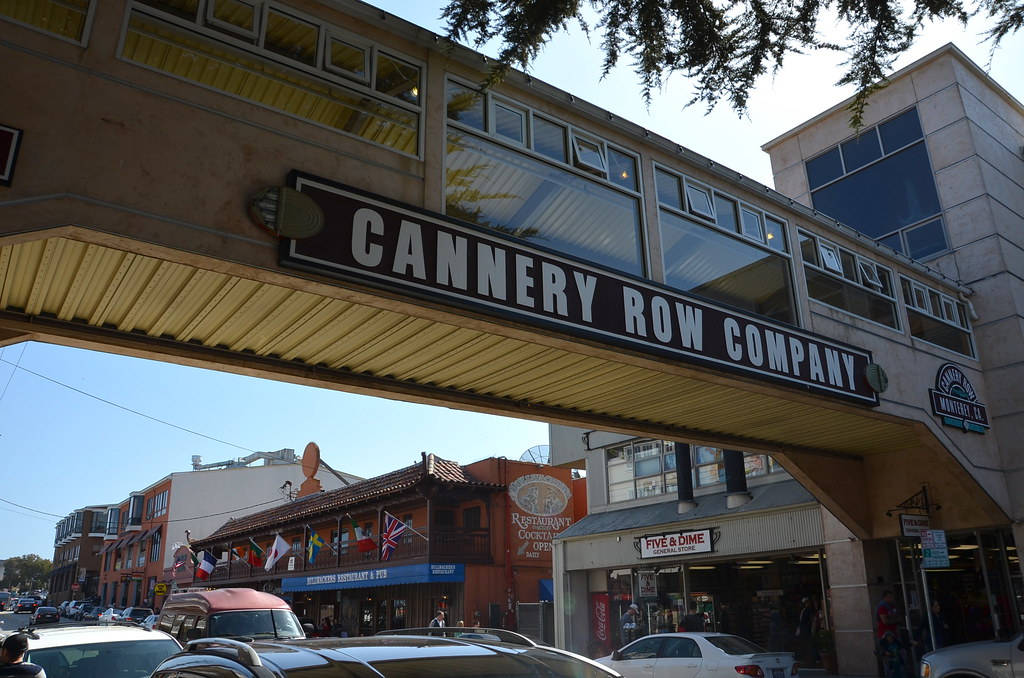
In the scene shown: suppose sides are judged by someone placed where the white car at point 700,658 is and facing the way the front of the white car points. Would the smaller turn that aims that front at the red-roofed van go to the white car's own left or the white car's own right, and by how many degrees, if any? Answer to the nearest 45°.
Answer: approximately 45° to the white car's own left

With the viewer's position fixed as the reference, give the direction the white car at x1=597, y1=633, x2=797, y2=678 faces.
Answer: facing away from the viewer and to the left of the viewer

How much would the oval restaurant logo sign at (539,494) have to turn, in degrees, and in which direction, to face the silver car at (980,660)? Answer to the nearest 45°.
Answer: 0° — it already faces it

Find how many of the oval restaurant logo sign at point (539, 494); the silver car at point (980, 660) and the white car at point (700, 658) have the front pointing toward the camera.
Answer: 1

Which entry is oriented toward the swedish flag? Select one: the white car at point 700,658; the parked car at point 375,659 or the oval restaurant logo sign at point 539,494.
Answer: the white car

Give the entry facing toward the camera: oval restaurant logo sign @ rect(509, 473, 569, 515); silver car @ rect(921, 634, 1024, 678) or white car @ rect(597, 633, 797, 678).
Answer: the oval restaurant logo sign

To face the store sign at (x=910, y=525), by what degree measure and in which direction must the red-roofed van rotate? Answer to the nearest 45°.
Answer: approximately 45° to its left

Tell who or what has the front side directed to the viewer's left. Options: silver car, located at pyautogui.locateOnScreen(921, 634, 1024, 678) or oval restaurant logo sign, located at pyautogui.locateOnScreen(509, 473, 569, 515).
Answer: the silver car

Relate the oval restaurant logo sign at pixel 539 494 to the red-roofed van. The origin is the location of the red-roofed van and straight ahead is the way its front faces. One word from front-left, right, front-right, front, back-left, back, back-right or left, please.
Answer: left

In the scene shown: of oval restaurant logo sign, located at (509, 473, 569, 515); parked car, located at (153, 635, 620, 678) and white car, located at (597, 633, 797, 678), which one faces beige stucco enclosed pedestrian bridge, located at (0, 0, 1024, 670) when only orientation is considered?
the oval restaurant logo sign

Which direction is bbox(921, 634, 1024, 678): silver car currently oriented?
to the viewer's left

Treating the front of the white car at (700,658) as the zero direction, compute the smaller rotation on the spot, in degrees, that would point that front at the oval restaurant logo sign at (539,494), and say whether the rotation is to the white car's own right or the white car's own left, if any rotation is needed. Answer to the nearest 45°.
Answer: approximately 45° to the white car's own right

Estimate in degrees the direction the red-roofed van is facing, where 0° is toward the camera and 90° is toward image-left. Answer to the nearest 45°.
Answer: approximately 315°

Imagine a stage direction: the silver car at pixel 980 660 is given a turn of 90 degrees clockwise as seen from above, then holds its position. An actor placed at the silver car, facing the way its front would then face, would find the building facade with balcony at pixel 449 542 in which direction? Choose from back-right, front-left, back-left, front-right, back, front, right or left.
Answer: front-left

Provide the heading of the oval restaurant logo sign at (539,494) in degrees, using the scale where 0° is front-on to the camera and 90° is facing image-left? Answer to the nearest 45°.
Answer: approximately 0°

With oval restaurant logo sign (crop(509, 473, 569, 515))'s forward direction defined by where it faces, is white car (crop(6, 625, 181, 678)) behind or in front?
in front
